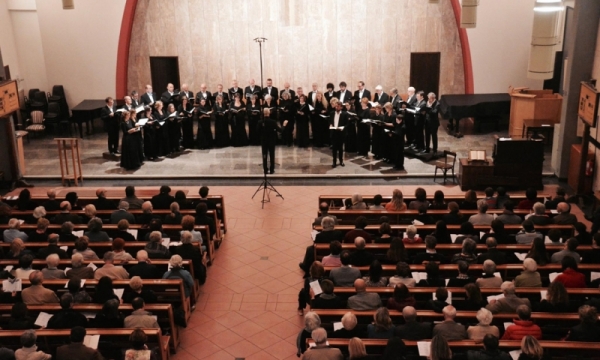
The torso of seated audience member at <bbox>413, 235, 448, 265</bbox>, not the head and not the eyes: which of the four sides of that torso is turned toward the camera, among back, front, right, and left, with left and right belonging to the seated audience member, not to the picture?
back

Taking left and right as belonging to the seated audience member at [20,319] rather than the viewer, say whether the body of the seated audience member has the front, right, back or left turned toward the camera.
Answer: back

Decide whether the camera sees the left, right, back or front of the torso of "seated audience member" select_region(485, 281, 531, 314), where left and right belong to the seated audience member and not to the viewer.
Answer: back

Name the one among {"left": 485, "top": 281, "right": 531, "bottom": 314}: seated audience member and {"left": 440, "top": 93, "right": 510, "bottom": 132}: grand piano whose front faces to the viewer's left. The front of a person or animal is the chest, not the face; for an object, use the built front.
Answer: the grand piano

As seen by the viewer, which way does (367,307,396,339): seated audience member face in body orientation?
away from the camera

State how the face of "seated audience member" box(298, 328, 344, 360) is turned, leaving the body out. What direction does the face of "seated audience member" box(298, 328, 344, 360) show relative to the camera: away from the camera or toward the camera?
away from the camera

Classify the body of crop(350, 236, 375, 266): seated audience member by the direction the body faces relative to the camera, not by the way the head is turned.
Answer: away from the camera

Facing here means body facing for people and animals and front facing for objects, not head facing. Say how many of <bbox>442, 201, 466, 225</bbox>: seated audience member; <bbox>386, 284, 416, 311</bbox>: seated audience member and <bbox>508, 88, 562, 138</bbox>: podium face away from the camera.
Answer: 2

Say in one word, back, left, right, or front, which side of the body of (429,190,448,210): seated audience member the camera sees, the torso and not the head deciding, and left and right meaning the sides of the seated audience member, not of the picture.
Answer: back

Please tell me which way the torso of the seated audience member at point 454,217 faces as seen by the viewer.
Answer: away from the camera

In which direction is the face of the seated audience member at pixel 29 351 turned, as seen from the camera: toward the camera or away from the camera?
away from the camera

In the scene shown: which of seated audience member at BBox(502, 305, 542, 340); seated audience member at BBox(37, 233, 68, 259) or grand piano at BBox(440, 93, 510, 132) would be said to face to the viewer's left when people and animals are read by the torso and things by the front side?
the grand piano

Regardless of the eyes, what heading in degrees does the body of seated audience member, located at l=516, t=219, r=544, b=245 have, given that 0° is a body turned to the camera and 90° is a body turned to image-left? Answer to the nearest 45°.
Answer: approximately 180°

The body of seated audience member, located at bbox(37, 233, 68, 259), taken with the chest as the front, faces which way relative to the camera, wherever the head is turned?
away from the camera

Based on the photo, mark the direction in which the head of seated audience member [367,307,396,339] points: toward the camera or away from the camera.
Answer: away from the camera

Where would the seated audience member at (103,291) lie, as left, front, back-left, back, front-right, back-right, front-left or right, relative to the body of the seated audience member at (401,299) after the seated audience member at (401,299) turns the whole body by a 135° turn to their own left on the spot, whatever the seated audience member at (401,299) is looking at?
front-right

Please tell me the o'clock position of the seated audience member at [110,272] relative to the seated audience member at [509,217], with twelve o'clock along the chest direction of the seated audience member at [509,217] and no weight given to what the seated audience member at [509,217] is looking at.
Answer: the seated audience member at [110,272] is roughly at 8 o'clock from the seated audience member at [509,217].

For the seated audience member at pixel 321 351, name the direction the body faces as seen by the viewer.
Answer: away from the camera

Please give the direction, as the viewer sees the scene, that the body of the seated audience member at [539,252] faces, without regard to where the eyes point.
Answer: away from the camera
